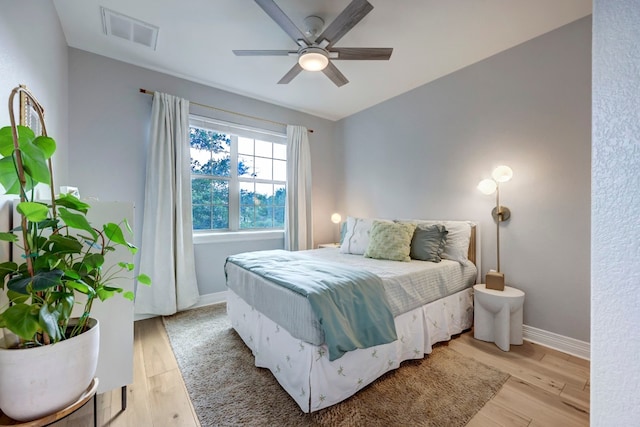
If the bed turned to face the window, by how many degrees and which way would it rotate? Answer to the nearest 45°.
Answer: approximately 90° to its right

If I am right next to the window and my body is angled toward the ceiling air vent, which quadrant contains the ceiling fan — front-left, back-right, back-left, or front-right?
front-left

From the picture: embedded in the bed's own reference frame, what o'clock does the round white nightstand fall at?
The round white nightstand is roughly at 7 o'clock from the bed.

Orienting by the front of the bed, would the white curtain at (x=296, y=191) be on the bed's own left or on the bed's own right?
on the bed's own right

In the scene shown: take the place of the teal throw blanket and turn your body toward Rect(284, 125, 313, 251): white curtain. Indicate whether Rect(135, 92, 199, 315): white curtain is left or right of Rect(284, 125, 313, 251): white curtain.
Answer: left

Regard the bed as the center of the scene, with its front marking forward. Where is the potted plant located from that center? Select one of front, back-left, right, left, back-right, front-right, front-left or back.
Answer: front

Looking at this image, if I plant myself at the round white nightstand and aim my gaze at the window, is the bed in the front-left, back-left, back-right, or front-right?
front-left

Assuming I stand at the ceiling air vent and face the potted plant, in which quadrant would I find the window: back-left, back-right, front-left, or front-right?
back-left

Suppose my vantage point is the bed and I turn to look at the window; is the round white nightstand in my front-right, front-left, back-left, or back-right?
back-right

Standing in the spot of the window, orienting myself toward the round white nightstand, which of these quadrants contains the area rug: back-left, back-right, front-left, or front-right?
front-right

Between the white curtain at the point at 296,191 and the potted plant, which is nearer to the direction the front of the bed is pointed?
the potted plant

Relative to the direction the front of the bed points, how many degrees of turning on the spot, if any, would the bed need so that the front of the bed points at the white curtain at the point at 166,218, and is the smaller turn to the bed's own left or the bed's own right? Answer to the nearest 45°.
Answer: approximately 45° to the bed's own right
